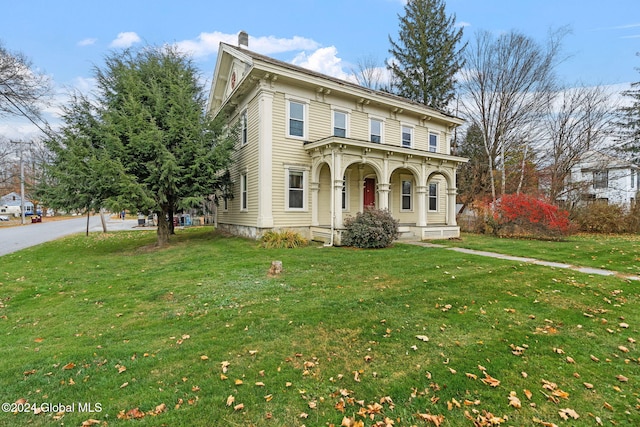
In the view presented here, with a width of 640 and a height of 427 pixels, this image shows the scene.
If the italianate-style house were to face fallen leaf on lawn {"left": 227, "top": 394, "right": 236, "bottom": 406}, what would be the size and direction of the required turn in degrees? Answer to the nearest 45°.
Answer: approximately 45° to its right

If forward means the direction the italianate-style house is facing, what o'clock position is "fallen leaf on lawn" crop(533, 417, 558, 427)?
The fallen leaf on lawn is roughly at 1 o'clock from the italianate-style house.

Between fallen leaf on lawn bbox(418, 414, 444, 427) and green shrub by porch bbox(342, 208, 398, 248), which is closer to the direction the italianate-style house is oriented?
the green shrub by porch

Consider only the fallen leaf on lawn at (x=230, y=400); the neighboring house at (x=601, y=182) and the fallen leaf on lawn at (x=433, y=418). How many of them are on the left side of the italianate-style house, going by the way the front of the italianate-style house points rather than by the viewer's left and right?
1

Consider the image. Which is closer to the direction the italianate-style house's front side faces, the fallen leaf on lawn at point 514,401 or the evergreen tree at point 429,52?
the fallen leaf on lawn

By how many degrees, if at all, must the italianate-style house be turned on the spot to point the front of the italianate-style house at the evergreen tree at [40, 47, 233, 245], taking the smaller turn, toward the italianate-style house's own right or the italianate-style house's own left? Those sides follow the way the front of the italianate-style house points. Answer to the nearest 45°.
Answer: approximately 135° to the italianate-style house's own right

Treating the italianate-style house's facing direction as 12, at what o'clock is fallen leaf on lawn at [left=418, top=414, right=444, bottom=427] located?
The fallen leaf on lawn is roughly at 1 o'clock from the italianate-style house.

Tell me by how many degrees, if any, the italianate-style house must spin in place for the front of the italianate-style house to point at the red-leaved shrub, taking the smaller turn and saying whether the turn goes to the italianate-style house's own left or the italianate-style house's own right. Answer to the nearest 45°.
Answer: approximately 45° to the italianate-style house's own left

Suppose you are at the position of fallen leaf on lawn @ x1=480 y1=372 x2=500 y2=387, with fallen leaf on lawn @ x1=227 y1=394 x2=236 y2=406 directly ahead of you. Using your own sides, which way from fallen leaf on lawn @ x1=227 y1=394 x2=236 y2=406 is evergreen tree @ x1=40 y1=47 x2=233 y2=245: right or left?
right

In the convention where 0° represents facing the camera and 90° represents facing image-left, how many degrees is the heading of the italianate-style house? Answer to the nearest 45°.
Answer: approximately 315°

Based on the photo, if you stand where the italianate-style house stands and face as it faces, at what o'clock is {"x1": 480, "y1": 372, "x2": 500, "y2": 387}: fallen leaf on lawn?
The fallen leaf on lawn is roughly at 1 o'clock from the italianate-style house.
